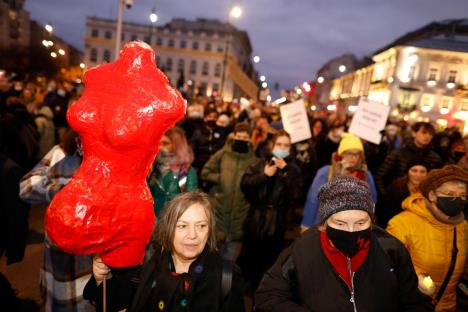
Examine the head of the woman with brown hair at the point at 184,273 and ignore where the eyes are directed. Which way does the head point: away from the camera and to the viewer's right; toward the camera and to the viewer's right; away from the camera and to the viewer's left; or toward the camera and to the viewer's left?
toward the camera and to the viewer's right

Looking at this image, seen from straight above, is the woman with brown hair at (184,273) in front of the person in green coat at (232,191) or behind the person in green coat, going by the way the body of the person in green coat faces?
in front

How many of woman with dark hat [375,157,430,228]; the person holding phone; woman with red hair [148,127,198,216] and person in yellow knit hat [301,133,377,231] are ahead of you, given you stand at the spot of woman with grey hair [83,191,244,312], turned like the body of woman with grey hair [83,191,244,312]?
0

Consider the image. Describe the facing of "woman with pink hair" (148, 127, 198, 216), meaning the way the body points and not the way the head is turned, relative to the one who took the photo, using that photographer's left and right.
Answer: facing the viewer and to the left of the viewer

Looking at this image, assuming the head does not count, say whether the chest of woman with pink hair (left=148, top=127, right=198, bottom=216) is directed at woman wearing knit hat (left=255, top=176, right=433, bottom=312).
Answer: no

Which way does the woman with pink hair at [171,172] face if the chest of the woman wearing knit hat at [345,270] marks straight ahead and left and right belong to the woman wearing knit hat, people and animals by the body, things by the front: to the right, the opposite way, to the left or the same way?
the same way

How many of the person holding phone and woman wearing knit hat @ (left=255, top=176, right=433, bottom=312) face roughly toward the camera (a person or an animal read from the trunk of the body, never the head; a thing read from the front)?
2

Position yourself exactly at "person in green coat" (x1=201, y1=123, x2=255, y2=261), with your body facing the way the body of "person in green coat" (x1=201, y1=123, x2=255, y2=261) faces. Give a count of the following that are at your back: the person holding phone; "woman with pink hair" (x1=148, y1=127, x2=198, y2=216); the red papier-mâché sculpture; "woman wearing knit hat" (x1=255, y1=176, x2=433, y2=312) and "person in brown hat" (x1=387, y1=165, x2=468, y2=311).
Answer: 0

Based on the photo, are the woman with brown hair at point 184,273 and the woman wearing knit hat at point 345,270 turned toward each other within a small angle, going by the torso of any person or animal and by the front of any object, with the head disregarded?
no

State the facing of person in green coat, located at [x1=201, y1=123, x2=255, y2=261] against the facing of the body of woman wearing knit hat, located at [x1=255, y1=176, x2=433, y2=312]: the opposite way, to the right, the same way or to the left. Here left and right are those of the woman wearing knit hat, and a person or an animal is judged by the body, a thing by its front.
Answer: the same way

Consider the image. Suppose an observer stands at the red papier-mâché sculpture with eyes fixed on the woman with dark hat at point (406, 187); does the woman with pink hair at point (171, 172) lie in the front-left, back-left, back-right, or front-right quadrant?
front-left

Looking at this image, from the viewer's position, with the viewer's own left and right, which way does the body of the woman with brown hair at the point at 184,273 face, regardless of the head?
facing the viewer

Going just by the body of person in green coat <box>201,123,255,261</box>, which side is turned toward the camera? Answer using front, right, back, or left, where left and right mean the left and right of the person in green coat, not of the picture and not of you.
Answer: front

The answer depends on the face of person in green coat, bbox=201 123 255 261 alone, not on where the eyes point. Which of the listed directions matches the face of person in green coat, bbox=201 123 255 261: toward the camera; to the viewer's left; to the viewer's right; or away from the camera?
toward the camera

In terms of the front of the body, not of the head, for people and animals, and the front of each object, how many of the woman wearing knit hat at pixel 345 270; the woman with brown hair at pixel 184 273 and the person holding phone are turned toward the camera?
3

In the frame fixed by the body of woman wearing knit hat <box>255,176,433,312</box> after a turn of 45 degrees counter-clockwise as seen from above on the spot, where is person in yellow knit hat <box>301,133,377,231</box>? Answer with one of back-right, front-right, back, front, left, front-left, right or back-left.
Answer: back-left

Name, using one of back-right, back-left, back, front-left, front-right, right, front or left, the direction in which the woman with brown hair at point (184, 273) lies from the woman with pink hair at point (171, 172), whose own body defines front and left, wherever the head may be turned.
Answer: front-left

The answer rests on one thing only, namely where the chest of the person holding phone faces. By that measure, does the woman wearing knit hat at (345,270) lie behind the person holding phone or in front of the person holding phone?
in front

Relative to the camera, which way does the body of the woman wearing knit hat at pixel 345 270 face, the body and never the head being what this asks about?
toward the camera

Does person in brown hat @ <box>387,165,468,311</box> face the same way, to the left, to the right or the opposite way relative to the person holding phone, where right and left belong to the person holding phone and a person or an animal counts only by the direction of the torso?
the same way

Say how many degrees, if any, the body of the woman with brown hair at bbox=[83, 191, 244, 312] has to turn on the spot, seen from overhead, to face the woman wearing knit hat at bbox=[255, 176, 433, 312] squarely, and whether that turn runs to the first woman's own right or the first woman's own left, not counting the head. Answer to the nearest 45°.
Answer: approximately 90° to the first woman's own left

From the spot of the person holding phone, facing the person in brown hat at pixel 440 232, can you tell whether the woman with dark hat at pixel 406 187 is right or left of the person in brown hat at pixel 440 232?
left
